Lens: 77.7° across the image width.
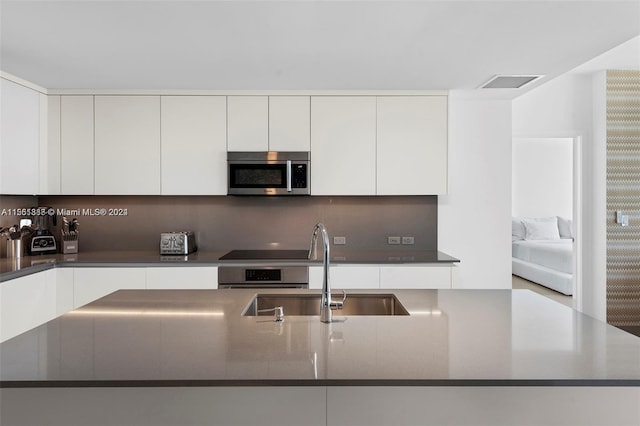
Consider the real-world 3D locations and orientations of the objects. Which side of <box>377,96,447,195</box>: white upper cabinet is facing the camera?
front

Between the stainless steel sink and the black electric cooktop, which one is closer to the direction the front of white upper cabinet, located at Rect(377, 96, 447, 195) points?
the stainless steel sink

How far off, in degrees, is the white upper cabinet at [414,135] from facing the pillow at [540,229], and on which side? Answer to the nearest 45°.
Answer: approximately 135° to its left

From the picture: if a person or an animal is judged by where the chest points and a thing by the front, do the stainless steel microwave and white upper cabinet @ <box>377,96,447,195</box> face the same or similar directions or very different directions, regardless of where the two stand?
same or similar directions

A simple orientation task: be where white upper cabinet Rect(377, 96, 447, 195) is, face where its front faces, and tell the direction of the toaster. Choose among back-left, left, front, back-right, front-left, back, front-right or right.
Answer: right

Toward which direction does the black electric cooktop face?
toward the camera

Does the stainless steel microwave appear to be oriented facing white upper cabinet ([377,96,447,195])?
no

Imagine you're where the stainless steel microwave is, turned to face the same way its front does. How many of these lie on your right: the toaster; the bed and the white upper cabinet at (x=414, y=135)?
1

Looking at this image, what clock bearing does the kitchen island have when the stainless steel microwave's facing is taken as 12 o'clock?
The kitchen island is roughly at 12 o'clock from the stainless steel microwave.

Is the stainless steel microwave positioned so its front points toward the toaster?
no

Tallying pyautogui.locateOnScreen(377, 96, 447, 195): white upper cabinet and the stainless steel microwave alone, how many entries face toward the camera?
2

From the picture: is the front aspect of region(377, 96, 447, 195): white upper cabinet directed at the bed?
no
